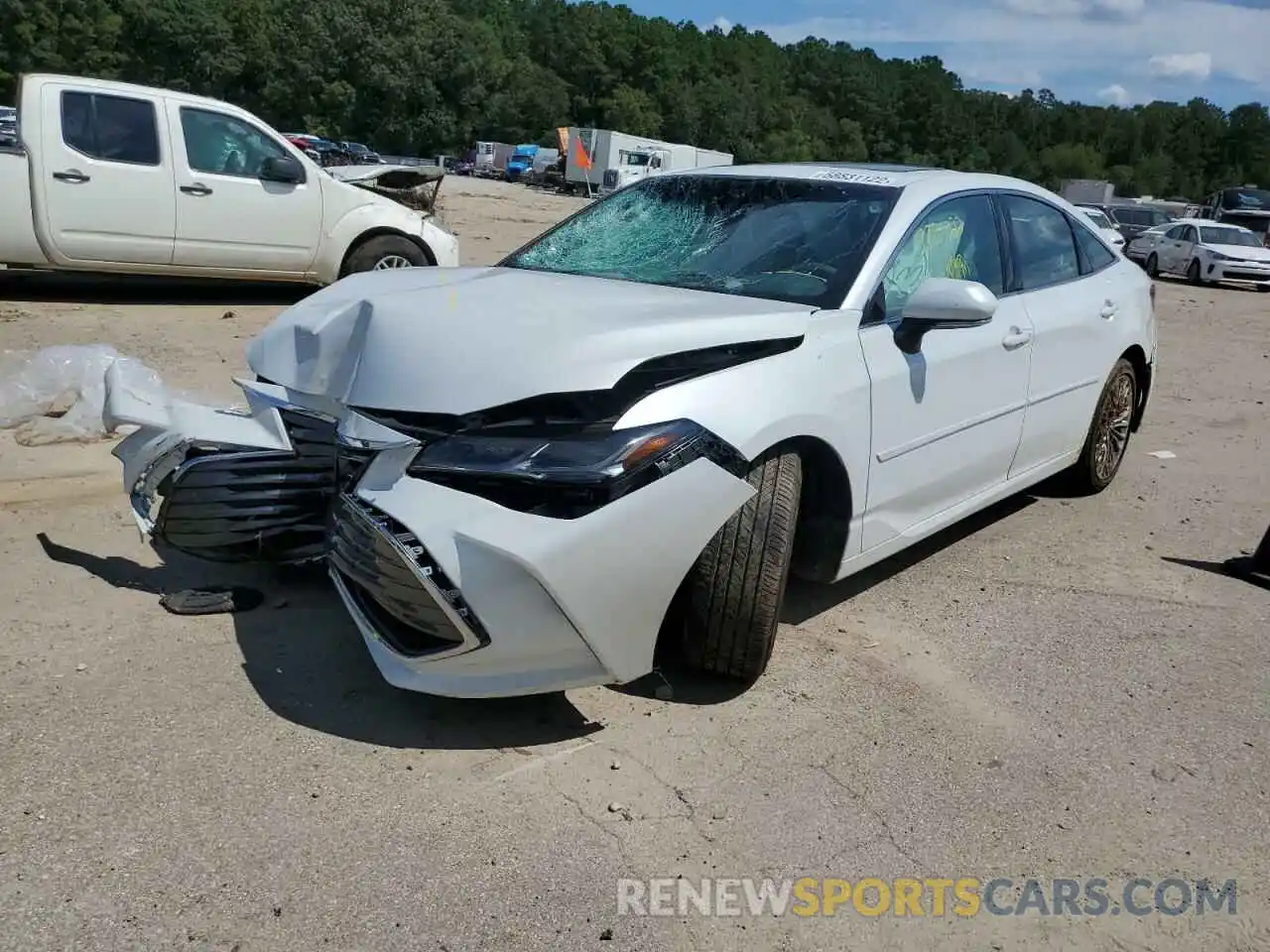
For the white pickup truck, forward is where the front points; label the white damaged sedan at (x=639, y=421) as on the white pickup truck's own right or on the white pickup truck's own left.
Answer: on the white pickup truck's own right

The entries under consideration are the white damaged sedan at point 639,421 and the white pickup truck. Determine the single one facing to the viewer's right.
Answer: the white pickup truck

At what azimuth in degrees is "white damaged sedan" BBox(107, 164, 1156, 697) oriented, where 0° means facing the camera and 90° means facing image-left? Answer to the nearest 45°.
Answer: approximately 45°

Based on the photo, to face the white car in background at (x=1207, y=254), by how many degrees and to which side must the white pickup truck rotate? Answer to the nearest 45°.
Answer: approximately 45° to its left

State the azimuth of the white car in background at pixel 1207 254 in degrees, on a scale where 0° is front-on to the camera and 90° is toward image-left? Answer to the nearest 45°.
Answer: approximately 315°

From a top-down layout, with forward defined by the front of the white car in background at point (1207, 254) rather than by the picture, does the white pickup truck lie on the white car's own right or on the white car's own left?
on the white car's own right

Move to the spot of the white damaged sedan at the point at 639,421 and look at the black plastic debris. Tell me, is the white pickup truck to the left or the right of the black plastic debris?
right

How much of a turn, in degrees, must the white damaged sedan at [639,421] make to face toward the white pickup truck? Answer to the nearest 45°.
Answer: approximately 90° to its right

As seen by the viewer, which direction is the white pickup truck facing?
to the viewer's right

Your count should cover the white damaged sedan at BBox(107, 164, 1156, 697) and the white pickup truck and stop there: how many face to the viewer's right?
1
